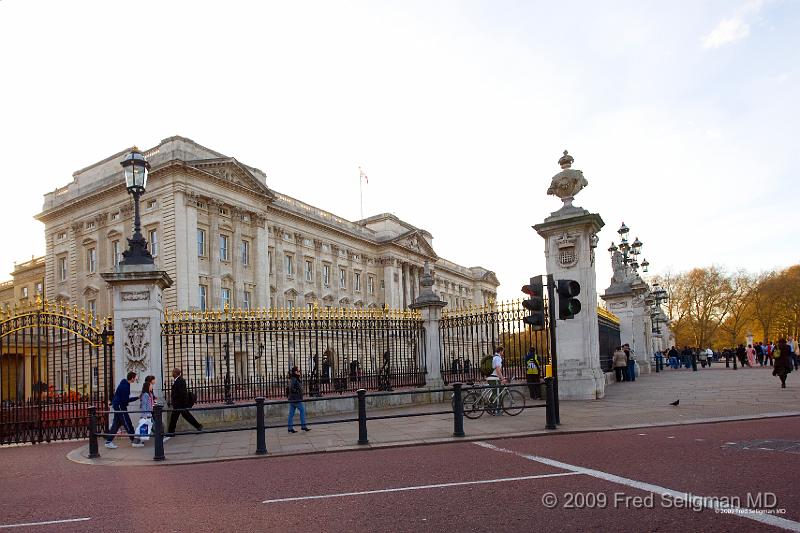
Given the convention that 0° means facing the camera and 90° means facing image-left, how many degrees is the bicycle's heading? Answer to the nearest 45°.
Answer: approximately 270°

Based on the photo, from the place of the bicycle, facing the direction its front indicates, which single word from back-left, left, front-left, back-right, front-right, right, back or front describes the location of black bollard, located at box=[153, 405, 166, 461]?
back-right

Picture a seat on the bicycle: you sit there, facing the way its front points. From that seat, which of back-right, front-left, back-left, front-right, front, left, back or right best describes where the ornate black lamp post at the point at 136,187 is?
back

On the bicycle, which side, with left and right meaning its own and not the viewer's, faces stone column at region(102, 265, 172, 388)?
back
